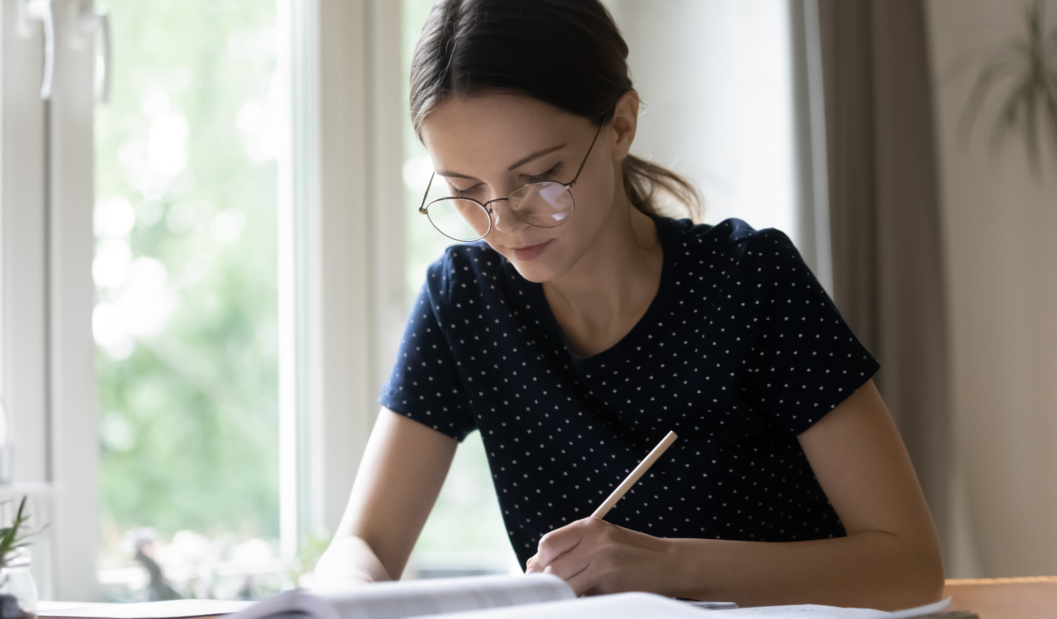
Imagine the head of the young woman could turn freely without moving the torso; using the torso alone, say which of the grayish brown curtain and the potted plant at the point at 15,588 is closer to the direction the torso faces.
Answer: the potted plant

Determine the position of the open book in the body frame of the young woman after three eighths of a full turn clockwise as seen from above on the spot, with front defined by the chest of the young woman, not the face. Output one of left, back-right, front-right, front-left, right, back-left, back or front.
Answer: back

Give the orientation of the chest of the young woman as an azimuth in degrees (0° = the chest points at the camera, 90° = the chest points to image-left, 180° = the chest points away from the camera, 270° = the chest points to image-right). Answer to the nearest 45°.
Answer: approximately 45°

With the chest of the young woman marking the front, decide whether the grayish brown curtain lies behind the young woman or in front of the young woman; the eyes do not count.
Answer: behind
